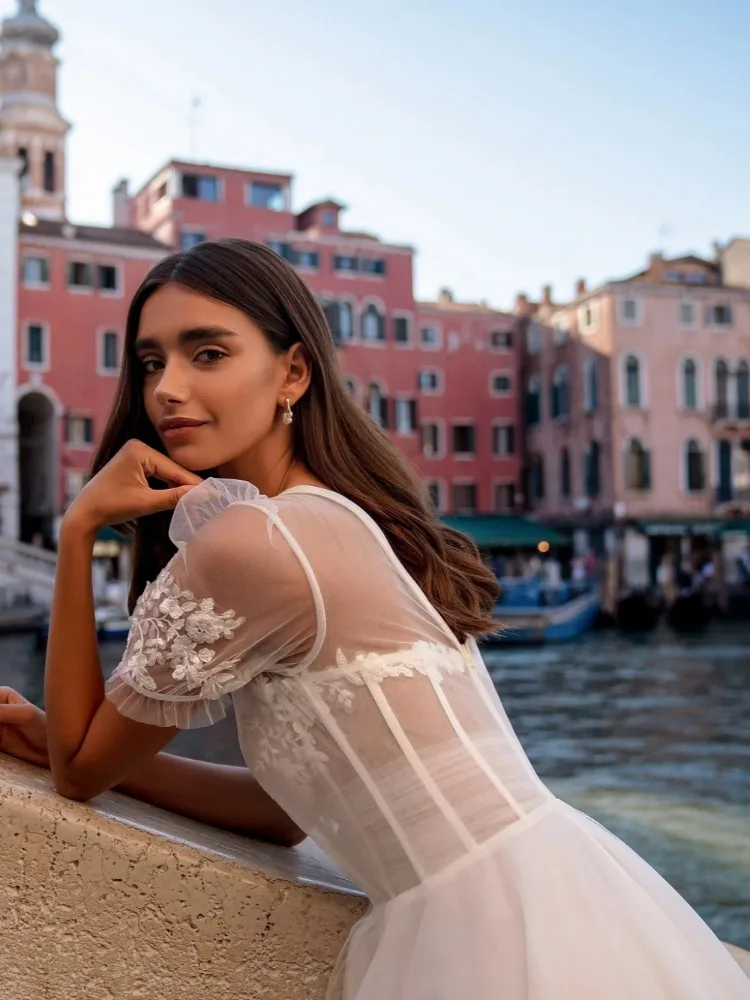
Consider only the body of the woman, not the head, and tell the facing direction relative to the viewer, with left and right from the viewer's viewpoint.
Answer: facing away from the viewer and to the left of the viewer

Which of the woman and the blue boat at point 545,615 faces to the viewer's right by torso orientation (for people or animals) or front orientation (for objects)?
the blue boat

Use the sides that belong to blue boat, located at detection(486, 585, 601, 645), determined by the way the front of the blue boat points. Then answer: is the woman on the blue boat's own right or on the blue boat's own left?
on the blue boat's own right

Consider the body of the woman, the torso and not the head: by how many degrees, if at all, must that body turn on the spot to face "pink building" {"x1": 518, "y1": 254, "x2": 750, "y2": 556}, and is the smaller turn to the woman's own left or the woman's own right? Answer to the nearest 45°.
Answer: approximately 45° to the woman's own right

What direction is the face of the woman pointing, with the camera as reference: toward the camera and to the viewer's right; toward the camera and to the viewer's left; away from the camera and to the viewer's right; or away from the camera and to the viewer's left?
toward the camera and to the viewer's left

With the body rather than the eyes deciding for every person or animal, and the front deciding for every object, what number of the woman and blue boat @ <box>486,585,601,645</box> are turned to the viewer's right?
1

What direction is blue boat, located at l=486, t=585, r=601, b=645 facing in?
to the viewer's right

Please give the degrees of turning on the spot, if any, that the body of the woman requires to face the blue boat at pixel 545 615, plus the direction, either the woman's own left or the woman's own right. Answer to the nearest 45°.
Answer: approximately 45° to the woman's own right
